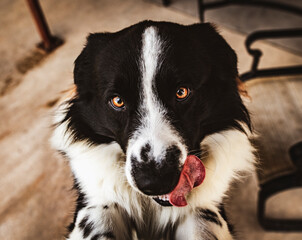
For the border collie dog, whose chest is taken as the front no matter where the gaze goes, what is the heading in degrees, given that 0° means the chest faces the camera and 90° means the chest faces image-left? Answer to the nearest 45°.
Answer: approximately 0°
